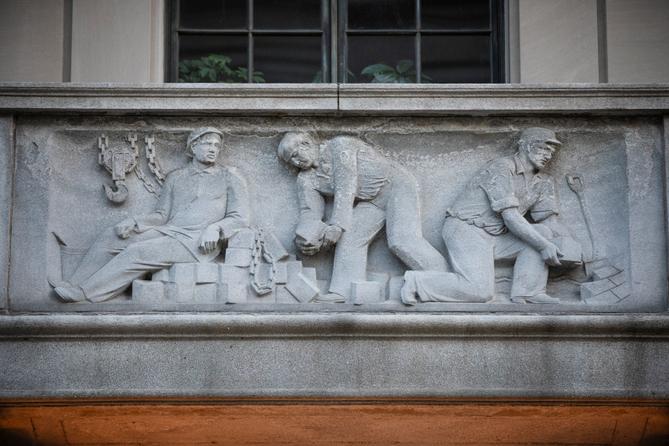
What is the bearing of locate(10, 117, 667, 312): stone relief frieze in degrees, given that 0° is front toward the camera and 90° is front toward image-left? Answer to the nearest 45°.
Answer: approximately 0°
